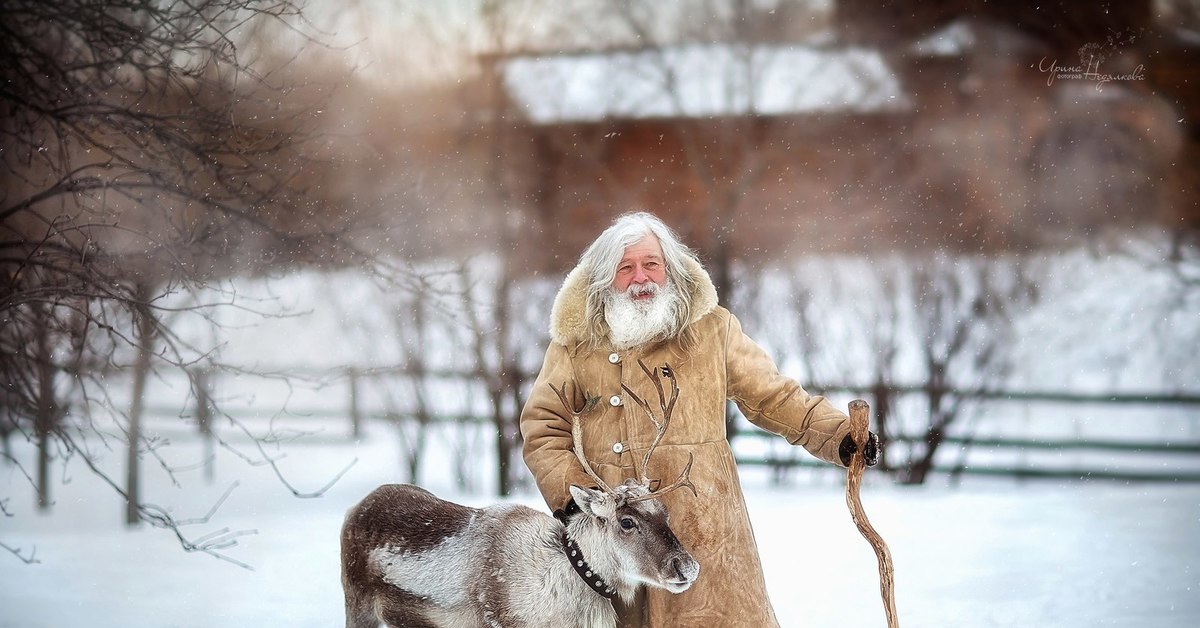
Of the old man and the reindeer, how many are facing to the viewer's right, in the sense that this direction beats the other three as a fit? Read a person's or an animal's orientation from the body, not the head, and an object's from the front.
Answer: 1

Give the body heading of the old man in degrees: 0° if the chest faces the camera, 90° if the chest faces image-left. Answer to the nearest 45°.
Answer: approximately 0°

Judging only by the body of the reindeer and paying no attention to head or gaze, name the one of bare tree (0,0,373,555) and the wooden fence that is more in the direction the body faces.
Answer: the wooden fence

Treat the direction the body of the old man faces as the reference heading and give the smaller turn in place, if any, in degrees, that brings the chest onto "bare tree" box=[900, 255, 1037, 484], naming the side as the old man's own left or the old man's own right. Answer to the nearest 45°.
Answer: approximately 135° to the old man's own left

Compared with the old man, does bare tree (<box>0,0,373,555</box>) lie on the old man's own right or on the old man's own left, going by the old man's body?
on the old man's own right

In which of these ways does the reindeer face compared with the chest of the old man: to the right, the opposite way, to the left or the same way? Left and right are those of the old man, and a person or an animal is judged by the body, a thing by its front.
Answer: to the left

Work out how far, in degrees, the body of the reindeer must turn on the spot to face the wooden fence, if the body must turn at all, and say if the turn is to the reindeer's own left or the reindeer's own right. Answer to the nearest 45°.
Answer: approximately 45° to the reindeer's own left

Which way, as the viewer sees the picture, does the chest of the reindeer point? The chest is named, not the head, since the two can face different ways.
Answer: to the viewer's right
